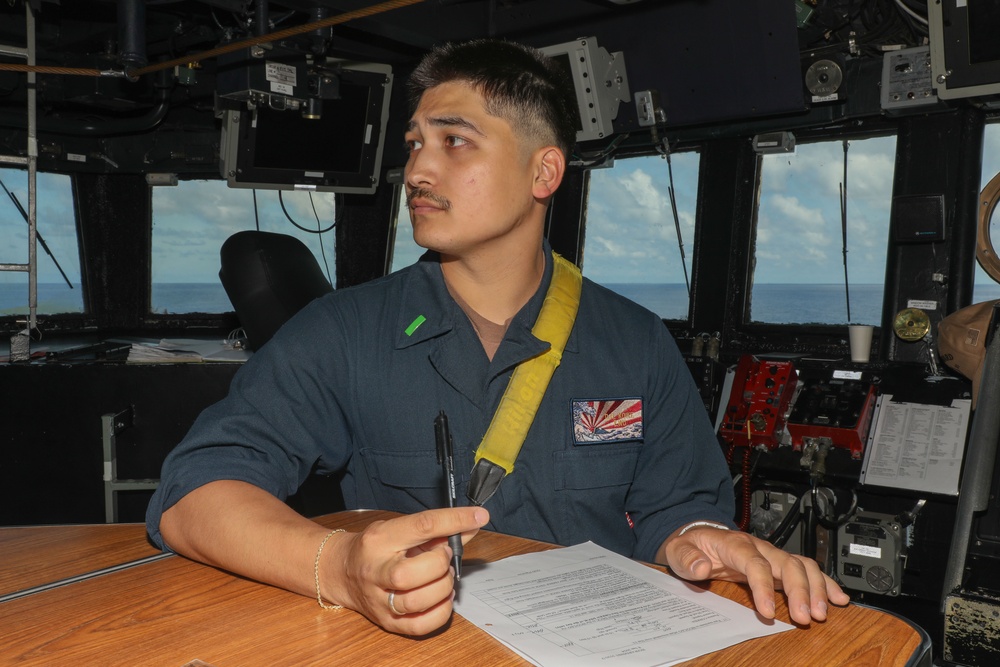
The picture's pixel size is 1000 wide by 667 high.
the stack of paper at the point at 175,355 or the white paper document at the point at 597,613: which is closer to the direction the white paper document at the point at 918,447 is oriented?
the white paper document

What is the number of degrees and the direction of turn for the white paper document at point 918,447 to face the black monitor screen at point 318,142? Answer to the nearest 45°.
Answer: approximately 90° to its right

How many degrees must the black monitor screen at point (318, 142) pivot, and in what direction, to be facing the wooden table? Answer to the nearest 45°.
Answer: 0° — it already faces it

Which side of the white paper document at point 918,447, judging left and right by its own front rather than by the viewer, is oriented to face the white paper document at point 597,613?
front

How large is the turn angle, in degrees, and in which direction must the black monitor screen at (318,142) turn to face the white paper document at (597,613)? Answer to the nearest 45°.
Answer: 0° — it already faces it

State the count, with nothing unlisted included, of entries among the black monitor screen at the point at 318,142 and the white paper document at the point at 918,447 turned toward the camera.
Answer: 2

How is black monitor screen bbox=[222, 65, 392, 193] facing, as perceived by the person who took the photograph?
facing the viewer

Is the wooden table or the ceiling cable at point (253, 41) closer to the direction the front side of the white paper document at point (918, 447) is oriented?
the wooden table
